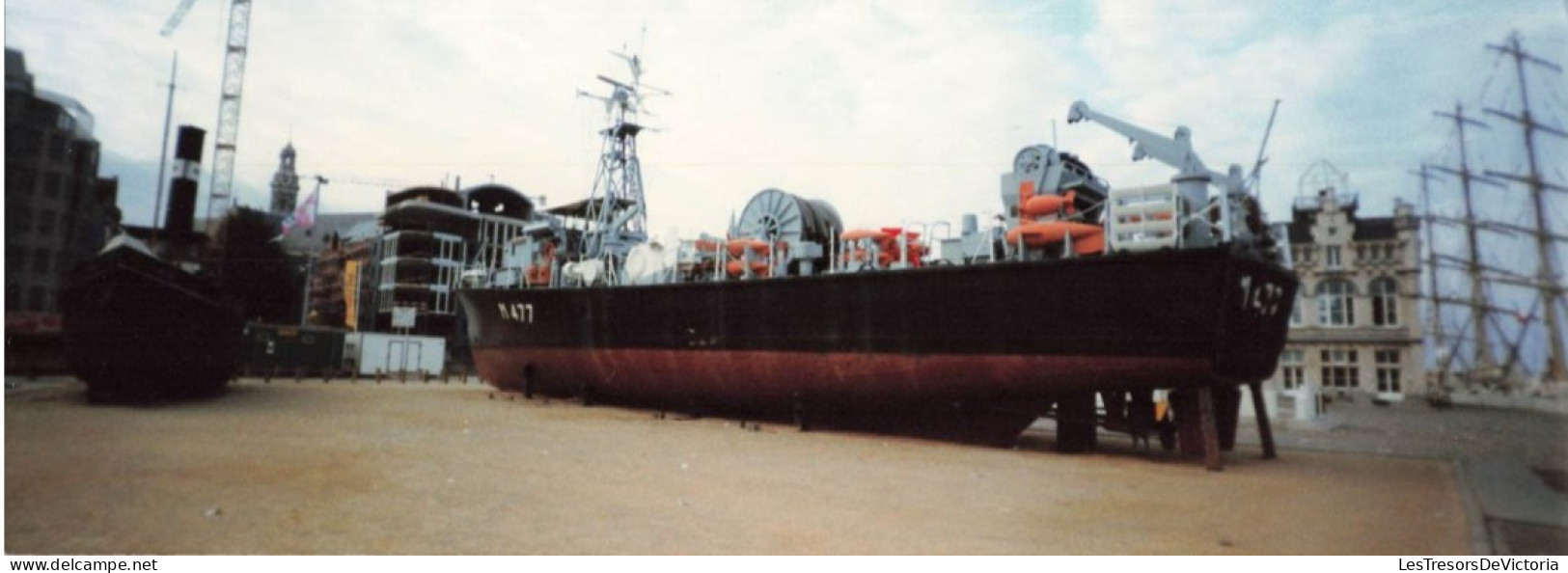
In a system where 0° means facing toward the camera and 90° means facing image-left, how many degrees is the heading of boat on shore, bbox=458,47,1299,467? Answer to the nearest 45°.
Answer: approximately 135°

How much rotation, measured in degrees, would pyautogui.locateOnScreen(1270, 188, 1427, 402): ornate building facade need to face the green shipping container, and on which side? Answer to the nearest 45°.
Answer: approximately 90° to its right

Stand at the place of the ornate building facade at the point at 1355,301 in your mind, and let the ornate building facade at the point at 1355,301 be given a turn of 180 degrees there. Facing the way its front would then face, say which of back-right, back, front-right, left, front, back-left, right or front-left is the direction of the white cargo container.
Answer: left

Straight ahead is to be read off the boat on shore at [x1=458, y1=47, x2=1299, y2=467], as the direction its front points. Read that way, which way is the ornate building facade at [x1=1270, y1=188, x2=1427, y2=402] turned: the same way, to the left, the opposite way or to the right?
to the left

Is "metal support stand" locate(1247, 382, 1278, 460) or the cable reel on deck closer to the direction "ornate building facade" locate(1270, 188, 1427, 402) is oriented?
the metal support stand

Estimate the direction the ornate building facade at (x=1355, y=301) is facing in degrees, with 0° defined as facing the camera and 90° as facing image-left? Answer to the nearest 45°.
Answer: approximately 0°

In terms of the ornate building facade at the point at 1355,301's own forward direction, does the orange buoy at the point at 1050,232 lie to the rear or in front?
in front

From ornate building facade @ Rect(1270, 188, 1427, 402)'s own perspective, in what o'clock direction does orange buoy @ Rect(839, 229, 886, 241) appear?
The orange buoy is roughly at 1 o'clock from the ornate building facade.

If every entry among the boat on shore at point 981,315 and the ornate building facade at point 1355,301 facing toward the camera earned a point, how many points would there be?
1

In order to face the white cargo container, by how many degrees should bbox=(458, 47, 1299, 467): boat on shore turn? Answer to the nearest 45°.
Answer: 0° — it already faces it

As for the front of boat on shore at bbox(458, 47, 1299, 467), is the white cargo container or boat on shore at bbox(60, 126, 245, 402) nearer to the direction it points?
the white cargo container

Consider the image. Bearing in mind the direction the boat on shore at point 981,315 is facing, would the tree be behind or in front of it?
in front

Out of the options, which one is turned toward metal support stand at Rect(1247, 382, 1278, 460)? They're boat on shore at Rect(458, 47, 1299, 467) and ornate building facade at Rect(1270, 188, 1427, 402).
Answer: the ornate building facade
